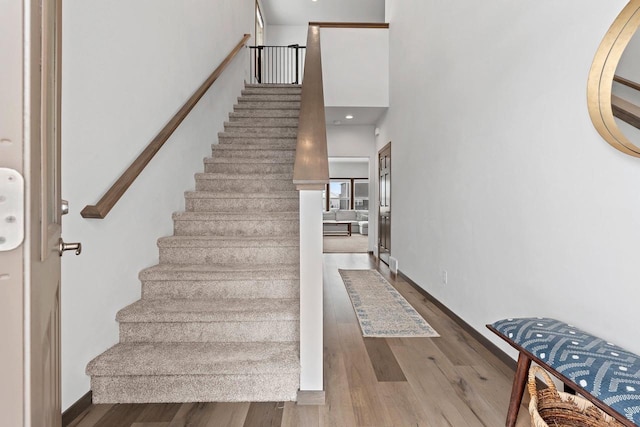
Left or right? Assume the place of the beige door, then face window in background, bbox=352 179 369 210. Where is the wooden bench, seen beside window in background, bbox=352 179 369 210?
right

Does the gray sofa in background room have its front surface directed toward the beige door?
yes

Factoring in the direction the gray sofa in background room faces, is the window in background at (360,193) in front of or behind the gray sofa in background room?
behind

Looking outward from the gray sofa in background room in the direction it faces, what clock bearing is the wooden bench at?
The wooden bench is roughly at 12 o'clock from the gray sofa in background room.

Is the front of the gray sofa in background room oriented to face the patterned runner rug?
yes

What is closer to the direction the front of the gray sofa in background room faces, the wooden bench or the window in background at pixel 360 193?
the wooden bench

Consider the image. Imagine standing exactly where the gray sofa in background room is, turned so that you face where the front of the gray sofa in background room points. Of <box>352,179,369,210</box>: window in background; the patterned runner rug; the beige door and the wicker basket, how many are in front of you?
3

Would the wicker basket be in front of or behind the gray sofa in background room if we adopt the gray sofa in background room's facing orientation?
in front

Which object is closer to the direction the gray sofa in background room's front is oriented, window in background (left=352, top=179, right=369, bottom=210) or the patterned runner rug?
the patterned runner rug

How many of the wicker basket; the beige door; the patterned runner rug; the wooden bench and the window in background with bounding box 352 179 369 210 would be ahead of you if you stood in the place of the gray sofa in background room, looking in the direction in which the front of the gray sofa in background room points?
4

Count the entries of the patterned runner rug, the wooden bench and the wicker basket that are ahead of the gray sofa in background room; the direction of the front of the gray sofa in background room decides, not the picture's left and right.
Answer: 3

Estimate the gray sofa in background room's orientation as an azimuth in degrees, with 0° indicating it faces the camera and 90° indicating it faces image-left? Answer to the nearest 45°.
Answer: approximately 0°
